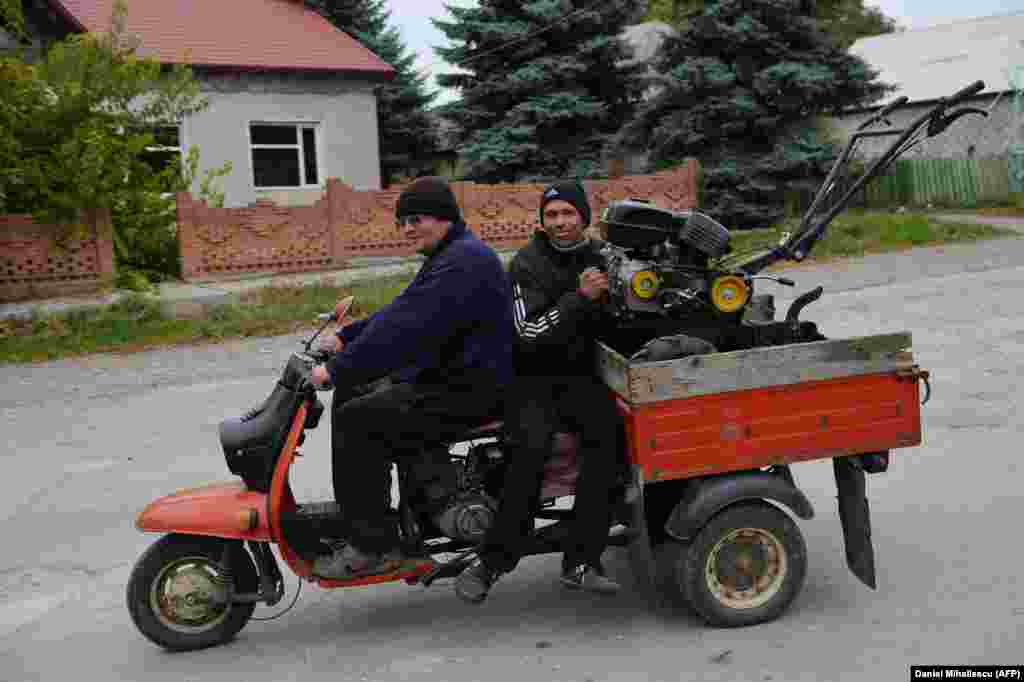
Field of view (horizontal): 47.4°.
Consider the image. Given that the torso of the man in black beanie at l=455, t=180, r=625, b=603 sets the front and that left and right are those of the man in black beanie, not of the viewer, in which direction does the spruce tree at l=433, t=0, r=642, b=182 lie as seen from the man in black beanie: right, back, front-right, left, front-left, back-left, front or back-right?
back

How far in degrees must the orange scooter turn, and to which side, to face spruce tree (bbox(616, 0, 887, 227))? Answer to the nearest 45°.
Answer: approximately 135° to its right

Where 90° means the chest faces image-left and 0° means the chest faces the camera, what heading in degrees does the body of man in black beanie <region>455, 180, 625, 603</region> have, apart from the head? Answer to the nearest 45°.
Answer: approximately 0°

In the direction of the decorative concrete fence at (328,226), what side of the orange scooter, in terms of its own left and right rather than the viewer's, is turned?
right

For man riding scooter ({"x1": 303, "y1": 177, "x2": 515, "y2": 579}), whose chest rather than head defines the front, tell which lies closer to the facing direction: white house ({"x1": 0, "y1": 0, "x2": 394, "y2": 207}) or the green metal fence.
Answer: the white house

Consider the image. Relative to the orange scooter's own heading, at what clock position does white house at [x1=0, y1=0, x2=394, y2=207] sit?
The white house is roughly at 3 o'clock from the orange scooter.

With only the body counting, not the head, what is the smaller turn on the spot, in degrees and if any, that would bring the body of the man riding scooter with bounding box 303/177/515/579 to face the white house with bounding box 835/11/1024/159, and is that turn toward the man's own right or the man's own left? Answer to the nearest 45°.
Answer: approximately 135° to the man's own right

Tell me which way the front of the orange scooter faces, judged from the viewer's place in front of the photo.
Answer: facing to the left of the viewer

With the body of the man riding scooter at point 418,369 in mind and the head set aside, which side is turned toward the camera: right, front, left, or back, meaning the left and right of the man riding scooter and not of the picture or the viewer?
left

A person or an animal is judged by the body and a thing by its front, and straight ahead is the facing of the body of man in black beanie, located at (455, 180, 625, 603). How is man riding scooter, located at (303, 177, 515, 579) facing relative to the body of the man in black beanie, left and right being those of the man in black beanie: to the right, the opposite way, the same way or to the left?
to the right

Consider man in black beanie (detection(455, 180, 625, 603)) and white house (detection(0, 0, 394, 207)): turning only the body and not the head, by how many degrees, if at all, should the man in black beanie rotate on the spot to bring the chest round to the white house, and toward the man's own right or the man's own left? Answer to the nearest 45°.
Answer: approximately 180°

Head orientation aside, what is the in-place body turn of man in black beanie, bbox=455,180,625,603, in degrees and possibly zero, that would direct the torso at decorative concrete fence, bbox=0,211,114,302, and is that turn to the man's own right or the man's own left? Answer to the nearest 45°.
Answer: approximately 135° to the man's own right
